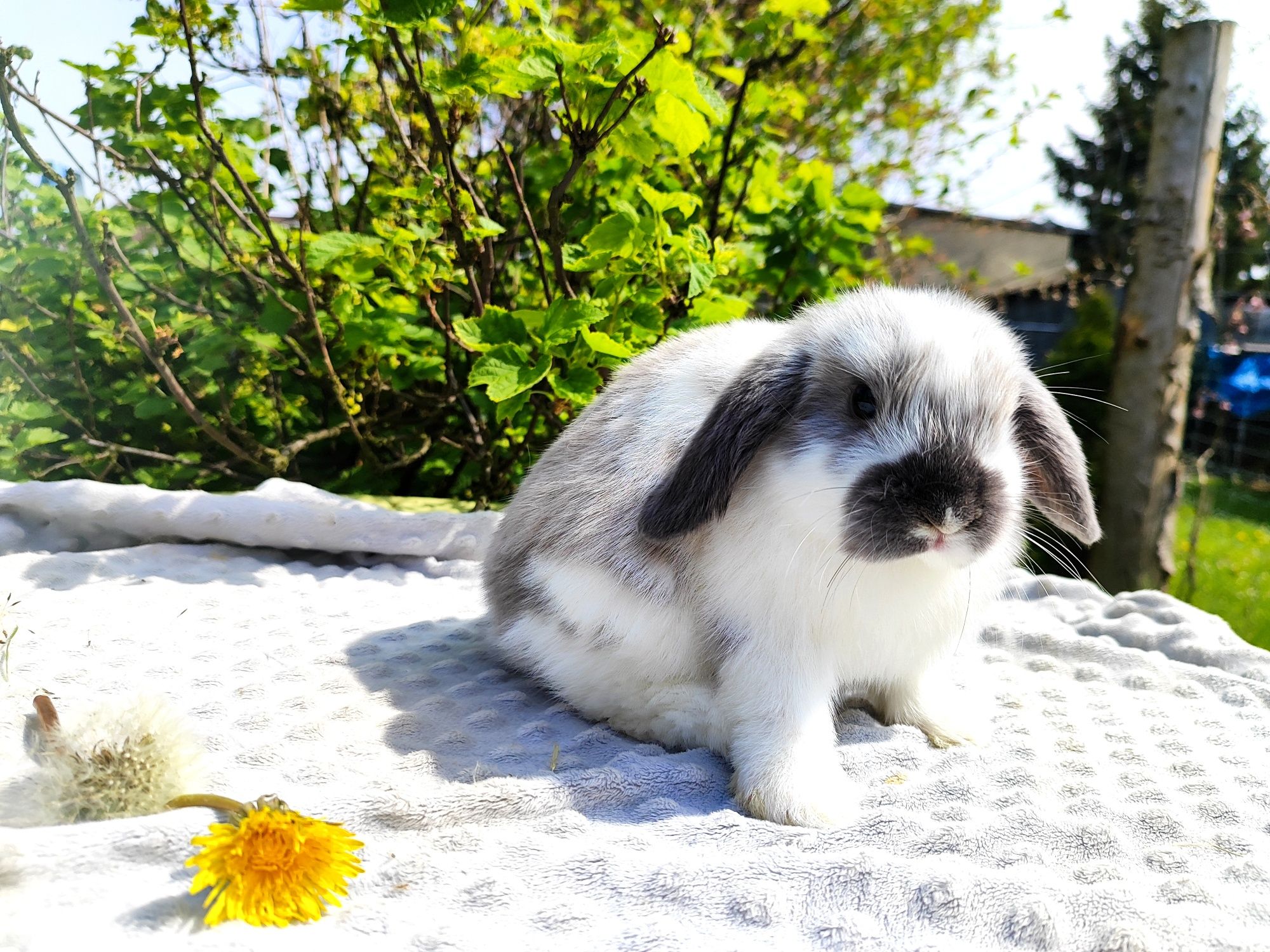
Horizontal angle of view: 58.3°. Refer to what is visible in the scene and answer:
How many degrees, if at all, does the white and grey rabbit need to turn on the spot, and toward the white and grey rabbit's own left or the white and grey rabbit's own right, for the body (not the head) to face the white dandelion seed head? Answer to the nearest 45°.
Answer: approximately 90° to the white and grey rabbit's own right

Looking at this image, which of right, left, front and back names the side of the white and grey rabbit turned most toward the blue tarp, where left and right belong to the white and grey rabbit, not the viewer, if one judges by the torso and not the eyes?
left

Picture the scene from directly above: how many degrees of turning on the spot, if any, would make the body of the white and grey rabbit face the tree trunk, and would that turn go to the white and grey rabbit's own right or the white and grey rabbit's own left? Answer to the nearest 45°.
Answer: approximately 90° to the white and grey rabbit's own left

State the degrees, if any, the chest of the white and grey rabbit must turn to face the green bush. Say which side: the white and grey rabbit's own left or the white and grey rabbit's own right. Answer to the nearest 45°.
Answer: approximately 180°

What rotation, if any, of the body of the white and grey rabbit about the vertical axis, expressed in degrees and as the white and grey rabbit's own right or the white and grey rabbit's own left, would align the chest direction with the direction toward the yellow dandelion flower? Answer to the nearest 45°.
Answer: approximately 90° to the white and grey rabbit's own right

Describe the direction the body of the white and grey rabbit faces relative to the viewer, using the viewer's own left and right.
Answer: facing the viewer and to the right of the viewer

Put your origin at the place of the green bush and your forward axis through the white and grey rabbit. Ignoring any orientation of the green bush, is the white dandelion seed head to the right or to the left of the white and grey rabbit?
right
